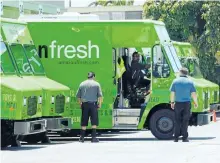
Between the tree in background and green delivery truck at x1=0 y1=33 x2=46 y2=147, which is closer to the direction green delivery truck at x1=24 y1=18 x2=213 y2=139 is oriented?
the tree in background

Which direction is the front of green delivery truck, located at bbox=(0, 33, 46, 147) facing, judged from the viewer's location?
facing the viewer and to the right of the viewer

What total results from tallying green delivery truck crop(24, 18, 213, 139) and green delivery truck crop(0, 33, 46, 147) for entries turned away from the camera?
0

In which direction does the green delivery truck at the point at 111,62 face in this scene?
to the viewer's right

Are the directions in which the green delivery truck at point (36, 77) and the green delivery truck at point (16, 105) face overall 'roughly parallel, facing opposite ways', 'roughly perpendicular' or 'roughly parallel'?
roughly parallel

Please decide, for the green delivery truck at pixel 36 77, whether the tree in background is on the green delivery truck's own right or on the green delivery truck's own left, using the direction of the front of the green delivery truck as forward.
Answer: on the green delivery truck's own left

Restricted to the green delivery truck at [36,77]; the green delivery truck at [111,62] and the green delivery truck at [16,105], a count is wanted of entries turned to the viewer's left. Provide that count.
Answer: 0

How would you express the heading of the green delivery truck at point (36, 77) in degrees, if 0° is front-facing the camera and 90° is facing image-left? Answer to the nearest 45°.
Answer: approximately 315°
